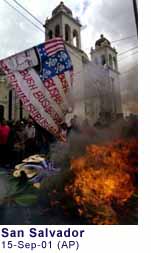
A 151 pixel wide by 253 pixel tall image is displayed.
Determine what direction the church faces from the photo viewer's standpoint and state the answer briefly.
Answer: facing the viewer and to the right of the viewer
